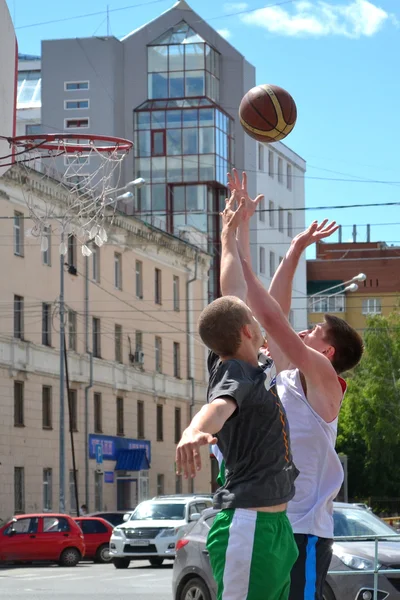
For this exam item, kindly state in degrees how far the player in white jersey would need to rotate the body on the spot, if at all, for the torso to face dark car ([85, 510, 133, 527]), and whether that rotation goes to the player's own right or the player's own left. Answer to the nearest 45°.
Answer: approximately 90° to the player's own right

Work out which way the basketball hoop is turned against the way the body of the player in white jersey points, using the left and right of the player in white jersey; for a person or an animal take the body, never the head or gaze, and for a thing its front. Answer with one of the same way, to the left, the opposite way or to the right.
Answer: the opposite way

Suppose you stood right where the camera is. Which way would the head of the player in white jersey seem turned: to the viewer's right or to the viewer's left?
to the viewer's left

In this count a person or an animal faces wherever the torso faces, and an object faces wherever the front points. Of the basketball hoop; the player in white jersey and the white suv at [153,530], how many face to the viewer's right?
1

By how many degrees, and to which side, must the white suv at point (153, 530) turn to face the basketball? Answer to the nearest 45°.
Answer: approximately 45° to its left

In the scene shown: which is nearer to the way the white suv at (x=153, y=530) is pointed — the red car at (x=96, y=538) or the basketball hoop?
the basketball hoop

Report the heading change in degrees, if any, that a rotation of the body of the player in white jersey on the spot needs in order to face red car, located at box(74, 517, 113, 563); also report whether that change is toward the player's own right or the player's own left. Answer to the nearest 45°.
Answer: approximately 90° to the player's own right

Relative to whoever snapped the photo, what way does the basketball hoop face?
facing to the right of the viewer

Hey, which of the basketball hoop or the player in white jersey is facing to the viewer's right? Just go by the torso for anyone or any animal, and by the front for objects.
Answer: the basketball hoop

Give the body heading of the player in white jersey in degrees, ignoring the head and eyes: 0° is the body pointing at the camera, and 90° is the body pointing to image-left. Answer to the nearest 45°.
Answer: approximately 90°
